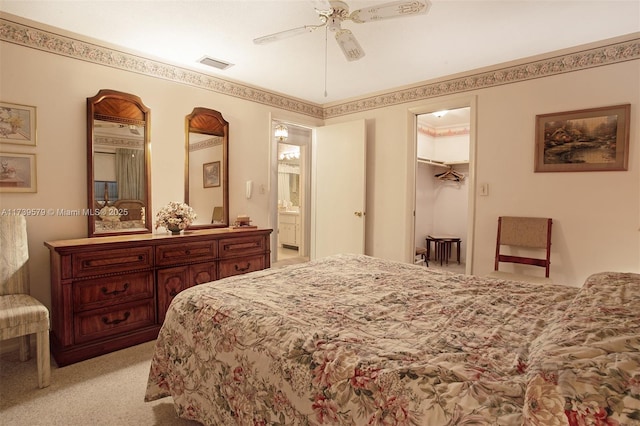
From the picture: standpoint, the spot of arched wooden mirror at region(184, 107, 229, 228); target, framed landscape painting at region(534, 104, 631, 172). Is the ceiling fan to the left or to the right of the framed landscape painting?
right

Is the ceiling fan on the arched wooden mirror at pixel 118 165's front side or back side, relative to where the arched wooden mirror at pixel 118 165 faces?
on the front side

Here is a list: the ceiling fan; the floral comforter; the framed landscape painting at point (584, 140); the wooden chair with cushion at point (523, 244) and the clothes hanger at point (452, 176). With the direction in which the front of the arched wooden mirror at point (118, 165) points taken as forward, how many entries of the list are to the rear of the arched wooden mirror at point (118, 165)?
0

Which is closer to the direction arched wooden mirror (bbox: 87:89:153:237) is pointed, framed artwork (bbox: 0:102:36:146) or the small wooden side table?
the small wooden side table

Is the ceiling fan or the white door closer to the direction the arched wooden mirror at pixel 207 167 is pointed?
the ceiling fan

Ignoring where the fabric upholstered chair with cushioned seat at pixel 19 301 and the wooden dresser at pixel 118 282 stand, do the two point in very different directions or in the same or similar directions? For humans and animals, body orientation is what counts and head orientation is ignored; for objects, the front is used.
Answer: same or similar directions

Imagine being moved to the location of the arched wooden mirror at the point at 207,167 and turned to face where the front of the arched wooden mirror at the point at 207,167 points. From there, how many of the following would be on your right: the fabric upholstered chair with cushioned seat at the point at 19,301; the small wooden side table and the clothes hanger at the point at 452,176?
1

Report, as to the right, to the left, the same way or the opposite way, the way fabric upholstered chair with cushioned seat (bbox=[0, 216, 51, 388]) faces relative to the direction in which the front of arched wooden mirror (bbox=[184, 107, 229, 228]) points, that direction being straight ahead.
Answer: the same way

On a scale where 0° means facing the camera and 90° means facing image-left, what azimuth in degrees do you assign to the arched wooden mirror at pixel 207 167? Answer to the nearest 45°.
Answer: approximately 315°

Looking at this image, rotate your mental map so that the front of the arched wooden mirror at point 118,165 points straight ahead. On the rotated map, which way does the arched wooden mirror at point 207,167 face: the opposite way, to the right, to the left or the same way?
the same way

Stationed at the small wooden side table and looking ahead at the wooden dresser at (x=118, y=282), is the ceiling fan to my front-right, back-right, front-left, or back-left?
front-left

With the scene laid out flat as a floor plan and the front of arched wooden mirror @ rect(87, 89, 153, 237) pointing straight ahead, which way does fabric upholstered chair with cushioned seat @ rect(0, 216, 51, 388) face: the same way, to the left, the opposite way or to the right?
the same way

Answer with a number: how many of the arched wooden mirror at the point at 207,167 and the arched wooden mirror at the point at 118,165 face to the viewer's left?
0

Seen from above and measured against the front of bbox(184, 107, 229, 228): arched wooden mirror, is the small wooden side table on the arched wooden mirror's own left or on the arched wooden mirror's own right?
on the arched wooden mirror's own left

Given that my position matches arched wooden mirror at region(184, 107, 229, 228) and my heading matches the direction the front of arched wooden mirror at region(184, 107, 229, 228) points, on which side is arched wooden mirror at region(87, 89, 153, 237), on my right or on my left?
on my right

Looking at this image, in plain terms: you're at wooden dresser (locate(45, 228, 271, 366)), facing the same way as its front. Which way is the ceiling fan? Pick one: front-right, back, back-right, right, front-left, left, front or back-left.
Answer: front

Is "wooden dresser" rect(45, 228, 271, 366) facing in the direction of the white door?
no

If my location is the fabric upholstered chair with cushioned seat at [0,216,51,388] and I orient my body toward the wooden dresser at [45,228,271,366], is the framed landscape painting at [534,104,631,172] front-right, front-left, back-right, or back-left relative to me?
front-right

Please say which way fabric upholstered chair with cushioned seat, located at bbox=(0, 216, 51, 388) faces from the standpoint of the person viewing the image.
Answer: facing the viewer and to the right of the viewer
